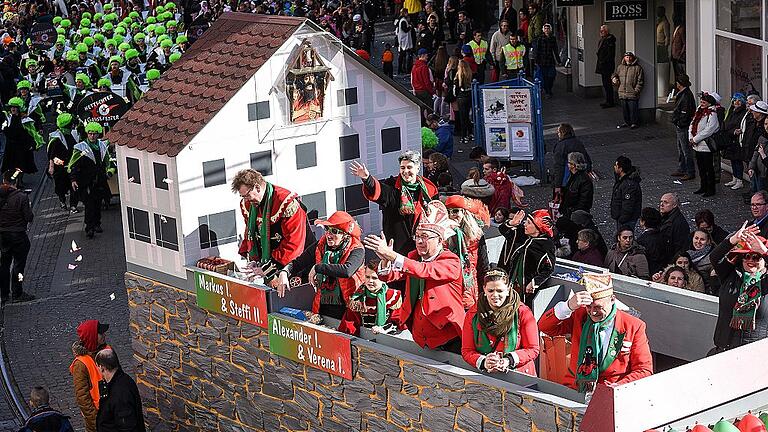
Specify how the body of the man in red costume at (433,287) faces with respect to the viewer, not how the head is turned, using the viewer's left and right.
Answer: facing the viewer and to the left of the viewer

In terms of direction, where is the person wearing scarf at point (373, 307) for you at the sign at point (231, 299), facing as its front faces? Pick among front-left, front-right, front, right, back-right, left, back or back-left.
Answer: left

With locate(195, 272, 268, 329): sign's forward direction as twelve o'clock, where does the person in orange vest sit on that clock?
The person in orange vest is roughly at 2 o'clock from the sign.

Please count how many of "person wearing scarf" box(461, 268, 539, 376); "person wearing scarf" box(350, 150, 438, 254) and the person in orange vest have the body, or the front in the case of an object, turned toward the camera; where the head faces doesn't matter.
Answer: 2

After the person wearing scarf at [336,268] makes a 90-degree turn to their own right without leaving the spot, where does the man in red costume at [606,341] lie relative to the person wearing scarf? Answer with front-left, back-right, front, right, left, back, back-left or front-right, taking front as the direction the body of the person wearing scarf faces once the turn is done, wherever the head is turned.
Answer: back

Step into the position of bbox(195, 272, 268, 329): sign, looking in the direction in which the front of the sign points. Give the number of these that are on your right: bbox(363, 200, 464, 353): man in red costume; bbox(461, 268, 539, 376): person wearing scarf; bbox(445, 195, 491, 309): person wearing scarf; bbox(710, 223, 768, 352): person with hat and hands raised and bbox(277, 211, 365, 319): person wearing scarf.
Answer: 0

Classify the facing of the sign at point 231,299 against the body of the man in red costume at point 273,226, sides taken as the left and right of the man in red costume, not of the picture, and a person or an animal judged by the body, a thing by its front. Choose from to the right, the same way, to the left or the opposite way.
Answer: the same way

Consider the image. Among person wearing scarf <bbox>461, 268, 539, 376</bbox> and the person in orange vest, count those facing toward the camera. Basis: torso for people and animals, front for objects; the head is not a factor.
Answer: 1

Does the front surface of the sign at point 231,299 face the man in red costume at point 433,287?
no

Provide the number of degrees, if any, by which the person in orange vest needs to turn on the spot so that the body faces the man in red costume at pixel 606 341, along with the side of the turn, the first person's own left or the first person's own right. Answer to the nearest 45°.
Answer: approximately 45° to the first person's own right

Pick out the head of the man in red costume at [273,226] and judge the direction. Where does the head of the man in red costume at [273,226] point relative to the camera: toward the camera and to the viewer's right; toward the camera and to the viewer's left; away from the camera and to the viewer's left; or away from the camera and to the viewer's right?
toward the camera and to the viewer's left

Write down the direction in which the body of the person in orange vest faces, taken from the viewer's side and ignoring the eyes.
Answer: to the viewer's right

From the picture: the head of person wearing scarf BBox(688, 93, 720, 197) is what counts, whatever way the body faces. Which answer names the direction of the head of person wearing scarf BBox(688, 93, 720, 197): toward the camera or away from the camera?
toward the camera

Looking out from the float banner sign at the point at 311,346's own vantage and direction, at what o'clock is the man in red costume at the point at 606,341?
The man in red costume is roughly at 9 o'clock from the float banner sign.

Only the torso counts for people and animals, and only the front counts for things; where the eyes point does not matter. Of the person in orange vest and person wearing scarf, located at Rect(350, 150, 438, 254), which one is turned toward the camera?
the person wearing scarf

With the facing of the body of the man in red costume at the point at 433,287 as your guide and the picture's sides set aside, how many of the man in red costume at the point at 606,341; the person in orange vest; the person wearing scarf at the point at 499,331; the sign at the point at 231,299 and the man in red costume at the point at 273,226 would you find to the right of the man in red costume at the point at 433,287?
3
